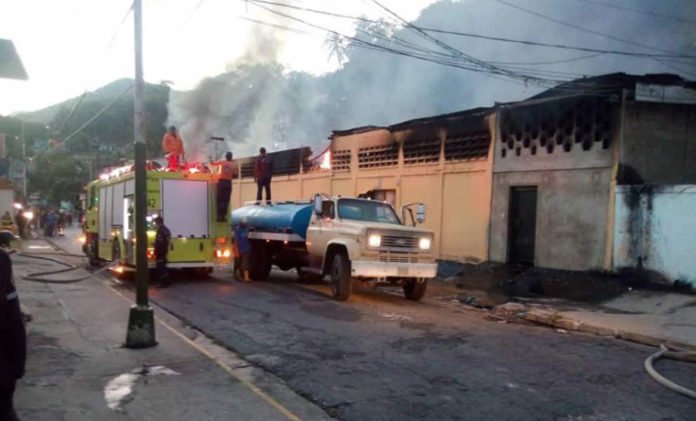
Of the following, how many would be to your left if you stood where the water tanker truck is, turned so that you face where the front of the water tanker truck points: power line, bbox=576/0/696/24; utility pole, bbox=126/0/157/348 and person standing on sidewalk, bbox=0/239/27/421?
1

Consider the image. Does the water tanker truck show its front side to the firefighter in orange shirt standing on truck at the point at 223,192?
no

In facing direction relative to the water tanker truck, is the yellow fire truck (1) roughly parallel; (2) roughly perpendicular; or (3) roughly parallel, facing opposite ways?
roughly parallel, facing opposite ways

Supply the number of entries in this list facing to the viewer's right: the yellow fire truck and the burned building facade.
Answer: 0

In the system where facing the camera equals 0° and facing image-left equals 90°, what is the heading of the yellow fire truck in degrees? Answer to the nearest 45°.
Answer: approximately 135°

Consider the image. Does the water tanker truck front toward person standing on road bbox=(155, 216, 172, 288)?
no

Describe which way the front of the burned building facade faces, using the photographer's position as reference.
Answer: facing the viewer and to the left of the viewer

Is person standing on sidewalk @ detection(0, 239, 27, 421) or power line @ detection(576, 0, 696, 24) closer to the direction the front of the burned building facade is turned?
the person standing on sidewalk

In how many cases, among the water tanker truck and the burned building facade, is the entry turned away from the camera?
0

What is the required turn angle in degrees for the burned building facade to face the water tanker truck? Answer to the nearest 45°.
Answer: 0° — it already faces it

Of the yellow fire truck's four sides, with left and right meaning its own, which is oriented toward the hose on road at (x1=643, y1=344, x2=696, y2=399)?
back

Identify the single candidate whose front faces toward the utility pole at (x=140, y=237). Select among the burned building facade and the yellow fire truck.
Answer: the burned building facade

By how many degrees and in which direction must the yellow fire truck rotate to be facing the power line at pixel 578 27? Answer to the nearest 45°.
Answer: approximately 90° to its right

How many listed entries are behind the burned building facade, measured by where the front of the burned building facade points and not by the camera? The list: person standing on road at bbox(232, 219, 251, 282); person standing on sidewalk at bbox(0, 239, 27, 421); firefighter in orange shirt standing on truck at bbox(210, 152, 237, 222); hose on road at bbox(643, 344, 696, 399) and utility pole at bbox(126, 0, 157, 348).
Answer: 0

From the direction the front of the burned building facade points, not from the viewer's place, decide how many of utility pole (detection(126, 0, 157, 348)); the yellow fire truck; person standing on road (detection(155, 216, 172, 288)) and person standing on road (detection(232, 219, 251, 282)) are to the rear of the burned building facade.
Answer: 0

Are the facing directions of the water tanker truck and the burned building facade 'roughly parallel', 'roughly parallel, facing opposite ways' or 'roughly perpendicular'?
roughly perpendicular

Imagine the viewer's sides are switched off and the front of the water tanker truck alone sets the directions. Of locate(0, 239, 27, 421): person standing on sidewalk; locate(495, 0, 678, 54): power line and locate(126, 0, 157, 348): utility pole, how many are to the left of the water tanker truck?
1

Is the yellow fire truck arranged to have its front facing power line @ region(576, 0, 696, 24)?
no

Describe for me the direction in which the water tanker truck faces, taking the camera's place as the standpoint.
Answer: facing the viewer and to the right of the viewer

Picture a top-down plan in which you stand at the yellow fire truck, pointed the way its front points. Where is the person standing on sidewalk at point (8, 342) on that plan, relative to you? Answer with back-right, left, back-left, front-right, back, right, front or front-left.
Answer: back-left
